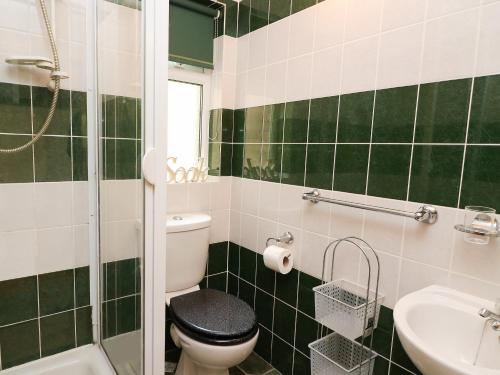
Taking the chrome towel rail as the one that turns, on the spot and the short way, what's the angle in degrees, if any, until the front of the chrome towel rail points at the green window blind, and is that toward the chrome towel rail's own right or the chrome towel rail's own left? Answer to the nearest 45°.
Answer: approximately 45° to the chrome towel rail's own right

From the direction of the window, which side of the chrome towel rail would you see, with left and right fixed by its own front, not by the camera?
right

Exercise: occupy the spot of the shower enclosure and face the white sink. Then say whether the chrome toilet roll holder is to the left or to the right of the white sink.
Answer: left

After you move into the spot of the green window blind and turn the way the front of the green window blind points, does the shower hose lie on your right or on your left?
on your right
